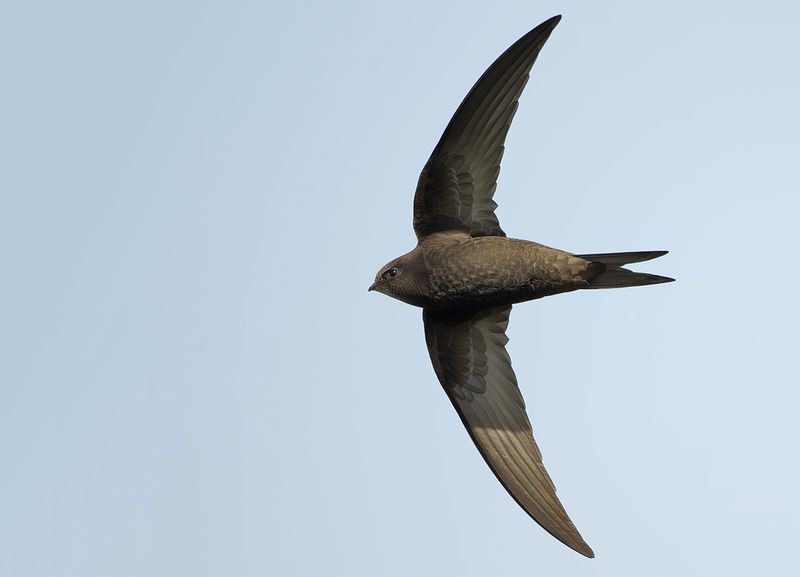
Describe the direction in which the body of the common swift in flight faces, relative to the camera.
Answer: to the viewer's left
